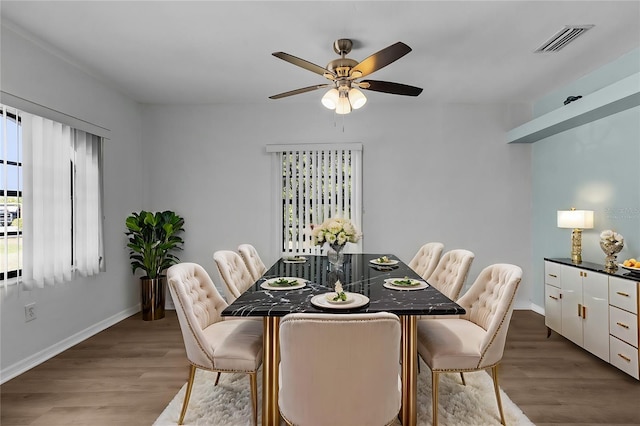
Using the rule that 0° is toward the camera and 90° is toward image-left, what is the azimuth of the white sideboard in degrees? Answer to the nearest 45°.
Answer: approximately 45°

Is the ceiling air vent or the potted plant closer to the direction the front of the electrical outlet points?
the ceiling air vent

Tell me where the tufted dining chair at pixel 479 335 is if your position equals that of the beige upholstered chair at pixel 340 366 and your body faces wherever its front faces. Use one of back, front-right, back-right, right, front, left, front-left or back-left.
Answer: front-right

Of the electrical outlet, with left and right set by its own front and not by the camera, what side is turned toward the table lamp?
front

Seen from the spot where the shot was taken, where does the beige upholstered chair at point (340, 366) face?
facing away from the viewer

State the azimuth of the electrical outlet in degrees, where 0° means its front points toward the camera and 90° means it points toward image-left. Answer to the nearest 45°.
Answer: approximately 315°

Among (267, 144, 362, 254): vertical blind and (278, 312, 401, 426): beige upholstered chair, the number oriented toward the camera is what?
1

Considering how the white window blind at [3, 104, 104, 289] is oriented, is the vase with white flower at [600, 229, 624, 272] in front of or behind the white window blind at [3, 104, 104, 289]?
in front

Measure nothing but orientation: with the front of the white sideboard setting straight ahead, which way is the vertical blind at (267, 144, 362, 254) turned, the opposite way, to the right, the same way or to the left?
to the left

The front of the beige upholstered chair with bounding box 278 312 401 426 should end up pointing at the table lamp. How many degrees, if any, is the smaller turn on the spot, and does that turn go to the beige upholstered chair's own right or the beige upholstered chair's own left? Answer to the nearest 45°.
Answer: approximately 45° to the beige upholstered chair's own right

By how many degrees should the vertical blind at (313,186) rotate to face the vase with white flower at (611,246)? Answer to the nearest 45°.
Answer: approximately 45° to its left

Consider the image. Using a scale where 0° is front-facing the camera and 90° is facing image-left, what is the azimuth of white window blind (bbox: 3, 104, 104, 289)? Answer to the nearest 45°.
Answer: approximately 315°

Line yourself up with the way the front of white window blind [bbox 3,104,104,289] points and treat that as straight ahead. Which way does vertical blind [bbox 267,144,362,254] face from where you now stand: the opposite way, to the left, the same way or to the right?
to the right

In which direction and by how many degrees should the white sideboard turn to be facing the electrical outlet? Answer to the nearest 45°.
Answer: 0° — it already faces it

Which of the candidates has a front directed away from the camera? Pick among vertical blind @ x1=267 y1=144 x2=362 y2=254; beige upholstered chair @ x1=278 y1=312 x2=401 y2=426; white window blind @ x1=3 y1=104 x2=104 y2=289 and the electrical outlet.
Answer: the beige upholstered chair
